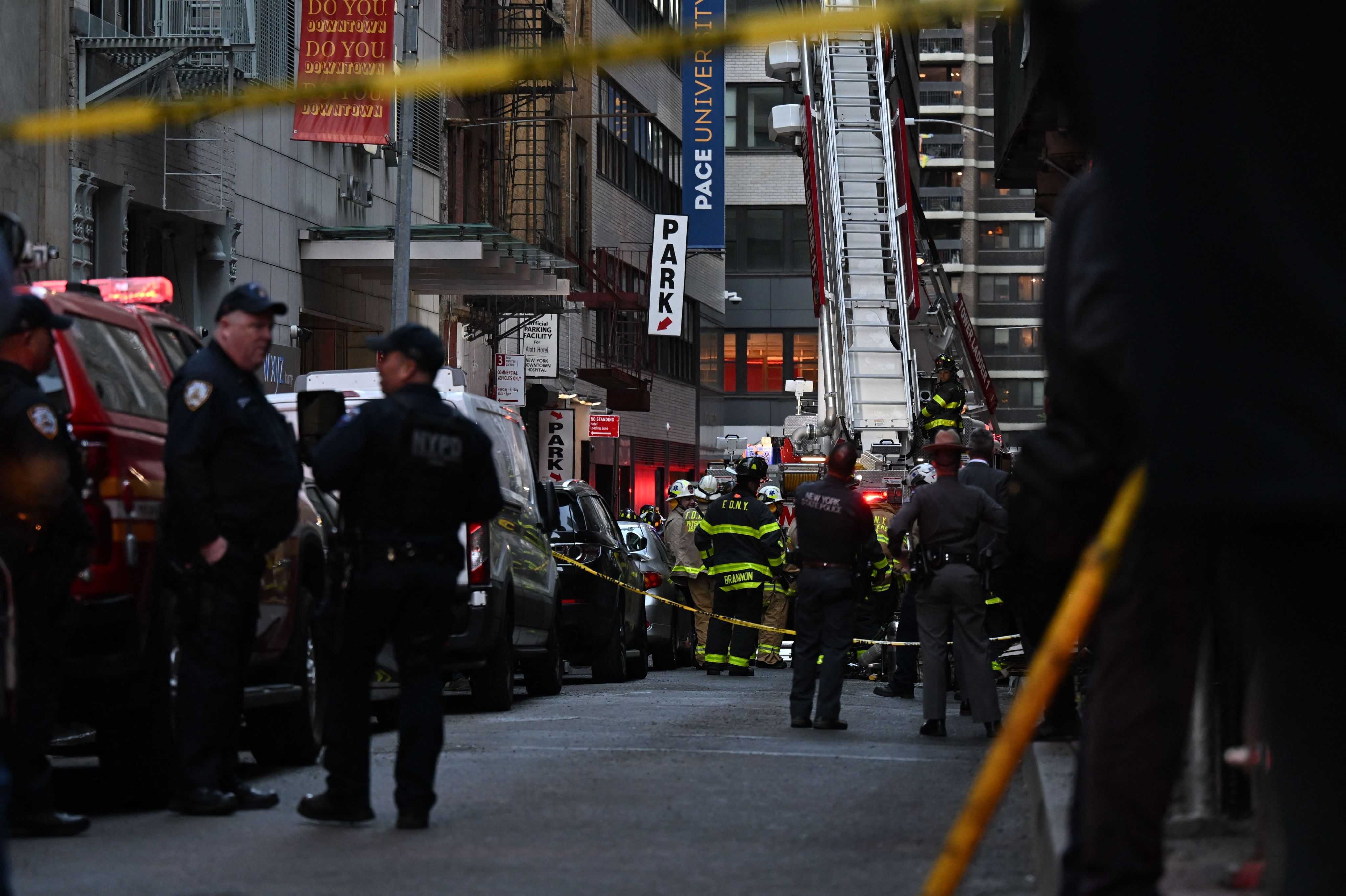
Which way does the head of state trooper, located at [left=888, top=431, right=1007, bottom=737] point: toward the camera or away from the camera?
away from the camera

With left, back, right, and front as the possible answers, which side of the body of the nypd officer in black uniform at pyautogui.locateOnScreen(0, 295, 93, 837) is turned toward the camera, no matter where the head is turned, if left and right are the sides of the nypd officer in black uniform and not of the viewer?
right

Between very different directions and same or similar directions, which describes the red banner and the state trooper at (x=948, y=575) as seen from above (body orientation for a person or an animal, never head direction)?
very different directions

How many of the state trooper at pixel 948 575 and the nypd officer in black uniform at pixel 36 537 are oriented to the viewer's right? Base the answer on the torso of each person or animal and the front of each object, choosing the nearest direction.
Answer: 1

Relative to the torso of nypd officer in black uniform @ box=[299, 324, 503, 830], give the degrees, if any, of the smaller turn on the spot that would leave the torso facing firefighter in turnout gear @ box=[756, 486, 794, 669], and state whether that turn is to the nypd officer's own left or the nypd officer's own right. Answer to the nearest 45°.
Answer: approximately 45° to the nypd officer's own right

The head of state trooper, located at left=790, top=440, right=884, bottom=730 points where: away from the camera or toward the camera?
away from the camera

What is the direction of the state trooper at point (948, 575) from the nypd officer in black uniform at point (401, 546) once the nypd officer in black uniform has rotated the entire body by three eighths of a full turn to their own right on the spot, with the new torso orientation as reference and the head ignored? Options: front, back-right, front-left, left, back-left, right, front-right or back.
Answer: front-left

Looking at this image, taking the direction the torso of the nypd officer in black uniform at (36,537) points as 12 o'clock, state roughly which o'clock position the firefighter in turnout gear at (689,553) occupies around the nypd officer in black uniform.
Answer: The firefighter in turnout gear is roughly at 10 o'clock from the nypd officer in black uniform.

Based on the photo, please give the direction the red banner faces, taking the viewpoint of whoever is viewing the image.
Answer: facing the viewer

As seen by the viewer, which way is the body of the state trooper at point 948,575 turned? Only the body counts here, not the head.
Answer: away from the camera

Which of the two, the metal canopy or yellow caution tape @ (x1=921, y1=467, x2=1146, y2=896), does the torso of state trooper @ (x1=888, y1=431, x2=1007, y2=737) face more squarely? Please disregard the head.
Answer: the metal canopy

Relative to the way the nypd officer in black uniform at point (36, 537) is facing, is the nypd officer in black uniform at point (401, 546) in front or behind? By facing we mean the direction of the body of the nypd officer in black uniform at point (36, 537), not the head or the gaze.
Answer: in front

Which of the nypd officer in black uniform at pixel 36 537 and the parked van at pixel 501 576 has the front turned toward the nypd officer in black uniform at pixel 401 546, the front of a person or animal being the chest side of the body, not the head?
the nypd officer in black uniform at pixel 36 537
